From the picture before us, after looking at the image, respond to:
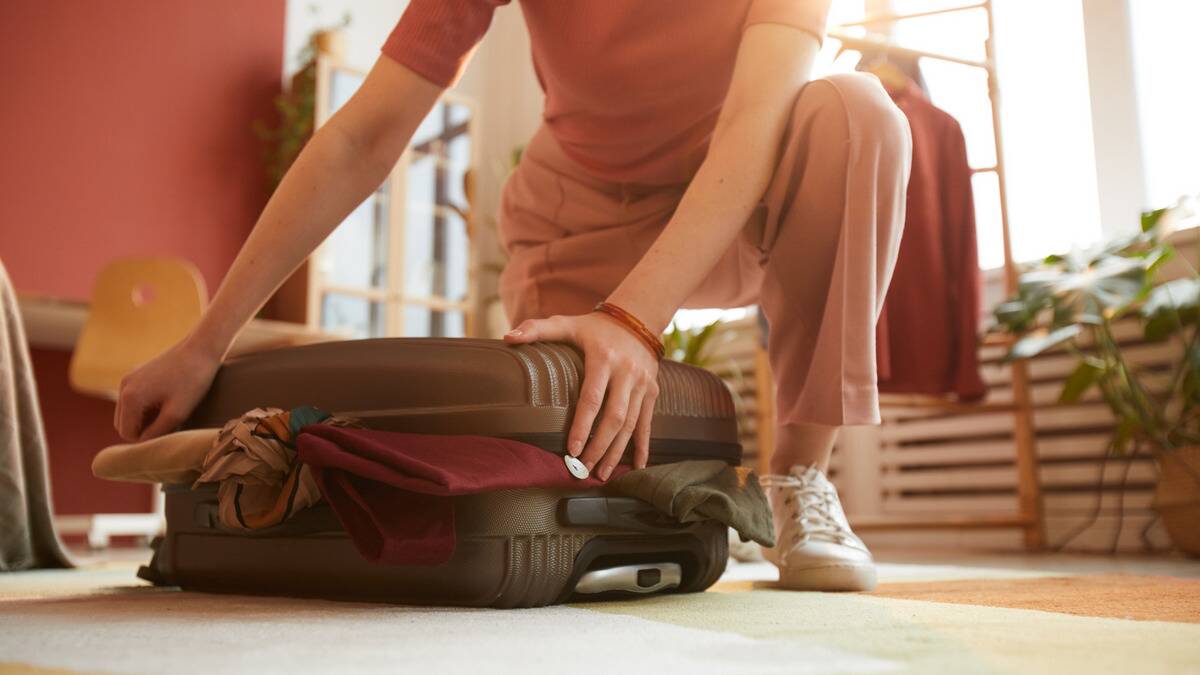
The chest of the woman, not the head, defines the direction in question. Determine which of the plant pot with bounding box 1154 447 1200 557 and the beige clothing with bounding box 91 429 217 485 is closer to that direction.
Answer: the beige clothing

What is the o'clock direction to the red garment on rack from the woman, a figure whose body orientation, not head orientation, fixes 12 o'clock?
The red garment on rack is roughly at 7 o'clock from the woman.

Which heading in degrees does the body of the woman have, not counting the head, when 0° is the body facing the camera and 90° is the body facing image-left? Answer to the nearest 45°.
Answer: approximately 0°

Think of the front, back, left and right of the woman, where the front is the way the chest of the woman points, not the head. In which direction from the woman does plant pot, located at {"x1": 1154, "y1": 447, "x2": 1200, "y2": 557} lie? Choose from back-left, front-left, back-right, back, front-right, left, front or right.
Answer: back-left

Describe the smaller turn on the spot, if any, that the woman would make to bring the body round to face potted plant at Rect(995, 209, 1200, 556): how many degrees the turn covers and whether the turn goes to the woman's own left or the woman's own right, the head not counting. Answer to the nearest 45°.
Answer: approximately 135° to the woman's own left

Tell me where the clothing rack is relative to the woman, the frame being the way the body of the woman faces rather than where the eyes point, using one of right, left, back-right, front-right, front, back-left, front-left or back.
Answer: back-left
